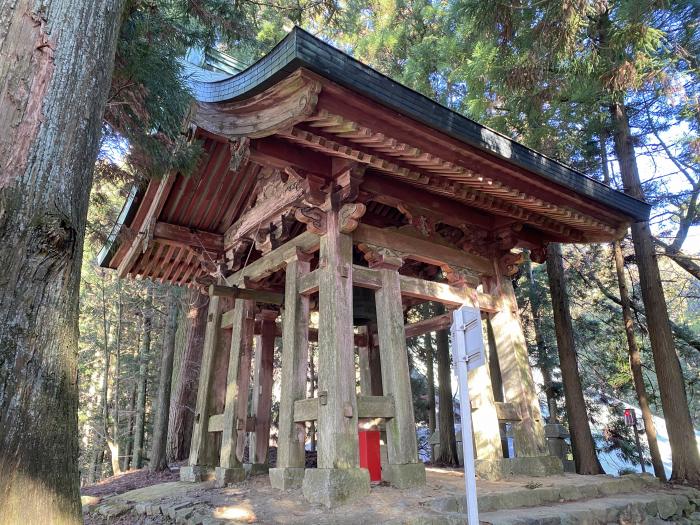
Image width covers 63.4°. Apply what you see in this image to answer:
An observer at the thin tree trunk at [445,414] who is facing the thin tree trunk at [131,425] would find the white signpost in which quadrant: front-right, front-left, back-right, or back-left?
back-left

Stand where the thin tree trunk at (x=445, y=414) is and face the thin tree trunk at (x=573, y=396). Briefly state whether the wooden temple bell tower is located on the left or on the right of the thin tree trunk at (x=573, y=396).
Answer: right
